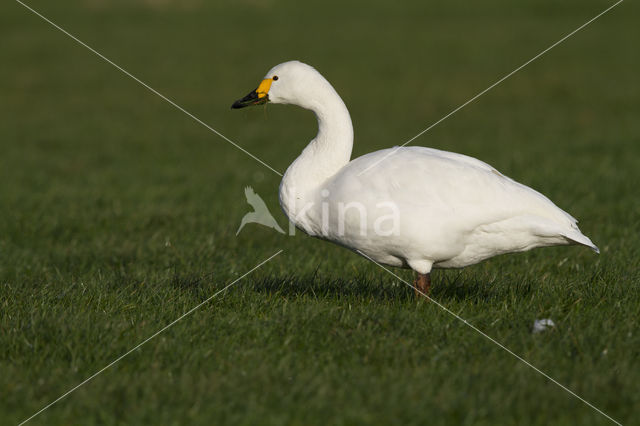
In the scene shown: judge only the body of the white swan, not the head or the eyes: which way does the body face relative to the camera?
to the viewer's left
